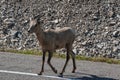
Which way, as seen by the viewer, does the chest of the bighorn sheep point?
to the viewer's left
